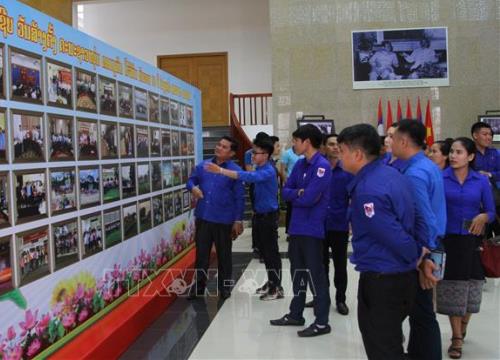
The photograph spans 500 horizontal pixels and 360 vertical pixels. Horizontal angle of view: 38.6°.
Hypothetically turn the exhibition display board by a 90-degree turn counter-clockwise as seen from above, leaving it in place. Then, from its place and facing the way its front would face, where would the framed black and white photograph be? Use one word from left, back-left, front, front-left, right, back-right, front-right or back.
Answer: front

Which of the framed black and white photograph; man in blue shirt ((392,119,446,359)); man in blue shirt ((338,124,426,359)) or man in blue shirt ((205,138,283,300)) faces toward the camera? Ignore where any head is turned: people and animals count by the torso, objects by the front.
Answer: the framed black and white photograph

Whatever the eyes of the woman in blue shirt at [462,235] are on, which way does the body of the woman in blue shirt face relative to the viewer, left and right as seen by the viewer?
facing the viewer and to the left of the viewer

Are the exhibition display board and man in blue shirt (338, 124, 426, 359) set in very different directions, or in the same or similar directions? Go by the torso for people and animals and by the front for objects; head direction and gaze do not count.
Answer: very different directions

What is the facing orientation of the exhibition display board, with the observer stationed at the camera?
facing the viewer and to the right of the viewer

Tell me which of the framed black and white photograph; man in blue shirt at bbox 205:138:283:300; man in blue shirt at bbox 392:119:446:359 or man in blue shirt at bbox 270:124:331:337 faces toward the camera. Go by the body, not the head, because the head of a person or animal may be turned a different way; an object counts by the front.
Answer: the framed black and white photograph

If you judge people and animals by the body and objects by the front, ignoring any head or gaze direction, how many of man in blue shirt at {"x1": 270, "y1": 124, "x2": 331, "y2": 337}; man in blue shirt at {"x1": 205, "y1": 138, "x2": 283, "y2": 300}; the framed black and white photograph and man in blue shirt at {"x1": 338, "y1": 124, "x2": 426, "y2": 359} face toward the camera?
1

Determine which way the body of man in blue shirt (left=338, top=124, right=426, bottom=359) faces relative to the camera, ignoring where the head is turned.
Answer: to the viewer's left

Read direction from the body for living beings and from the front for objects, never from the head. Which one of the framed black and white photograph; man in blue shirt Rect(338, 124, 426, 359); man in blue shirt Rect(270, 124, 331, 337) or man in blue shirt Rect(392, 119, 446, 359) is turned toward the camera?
the framed black and white photograph

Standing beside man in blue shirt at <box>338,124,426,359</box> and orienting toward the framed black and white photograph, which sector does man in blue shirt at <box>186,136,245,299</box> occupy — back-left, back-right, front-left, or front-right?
front-left

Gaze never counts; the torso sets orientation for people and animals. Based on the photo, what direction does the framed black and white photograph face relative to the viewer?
toward the camera

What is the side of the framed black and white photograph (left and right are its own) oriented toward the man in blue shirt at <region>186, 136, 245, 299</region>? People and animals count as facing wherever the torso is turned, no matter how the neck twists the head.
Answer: front

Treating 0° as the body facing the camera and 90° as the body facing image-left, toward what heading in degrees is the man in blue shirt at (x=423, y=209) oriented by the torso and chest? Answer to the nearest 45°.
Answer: approximately 90°
